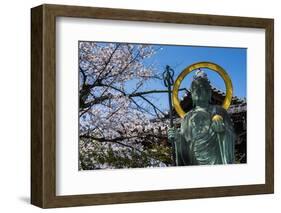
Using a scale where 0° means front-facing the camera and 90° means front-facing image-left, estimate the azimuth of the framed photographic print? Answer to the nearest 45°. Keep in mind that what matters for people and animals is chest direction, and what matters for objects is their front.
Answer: approximately 315°
